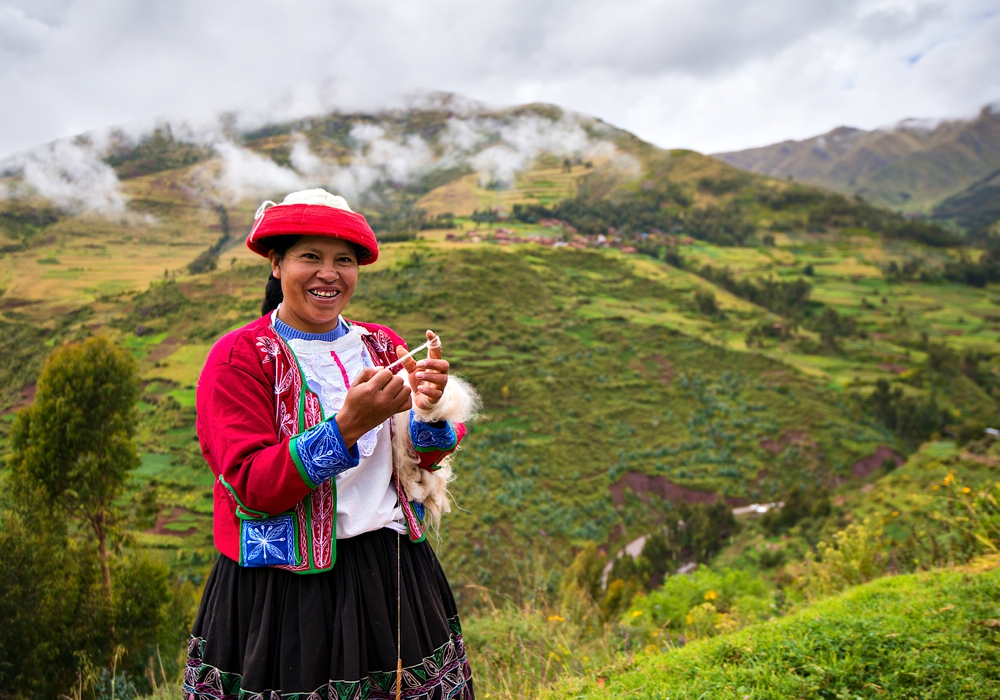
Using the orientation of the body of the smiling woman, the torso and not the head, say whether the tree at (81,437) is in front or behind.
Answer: behind

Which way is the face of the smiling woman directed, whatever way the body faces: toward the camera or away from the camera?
toward the camera

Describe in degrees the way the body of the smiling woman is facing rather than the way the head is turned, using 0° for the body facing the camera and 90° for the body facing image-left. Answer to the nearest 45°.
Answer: approximately 315°
